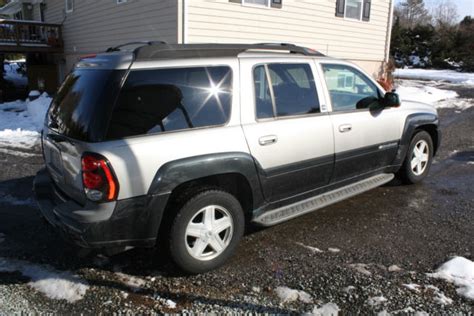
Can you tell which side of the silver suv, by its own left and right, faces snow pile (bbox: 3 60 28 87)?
left

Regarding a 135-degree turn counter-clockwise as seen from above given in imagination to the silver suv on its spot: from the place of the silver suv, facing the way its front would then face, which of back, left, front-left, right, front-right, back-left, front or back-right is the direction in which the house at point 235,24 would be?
right

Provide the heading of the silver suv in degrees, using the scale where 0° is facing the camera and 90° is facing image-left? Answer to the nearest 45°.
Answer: approximately 225°

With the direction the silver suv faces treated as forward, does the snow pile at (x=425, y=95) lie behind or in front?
in front
